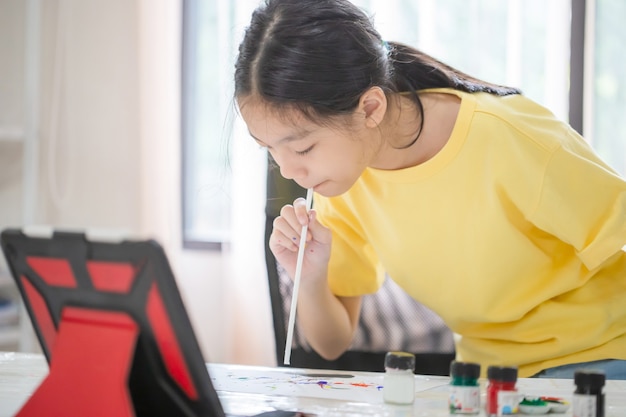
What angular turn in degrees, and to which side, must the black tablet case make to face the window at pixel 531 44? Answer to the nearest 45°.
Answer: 0° — it already faces it

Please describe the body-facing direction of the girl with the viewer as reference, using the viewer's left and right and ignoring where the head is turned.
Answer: facing the viewer and to the left of the viewer

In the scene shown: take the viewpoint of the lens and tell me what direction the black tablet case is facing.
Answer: facing away from the viewer and to the right of the viewer

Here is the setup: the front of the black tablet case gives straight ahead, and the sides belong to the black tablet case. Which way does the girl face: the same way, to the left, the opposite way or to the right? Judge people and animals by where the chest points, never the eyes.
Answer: the opposite way

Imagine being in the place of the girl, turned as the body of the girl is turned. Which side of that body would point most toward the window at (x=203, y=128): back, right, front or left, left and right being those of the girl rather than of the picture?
right

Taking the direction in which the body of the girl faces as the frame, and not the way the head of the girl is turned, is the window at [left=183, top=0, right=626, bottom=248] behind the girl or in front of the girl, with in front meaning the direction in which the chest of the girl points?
behind
